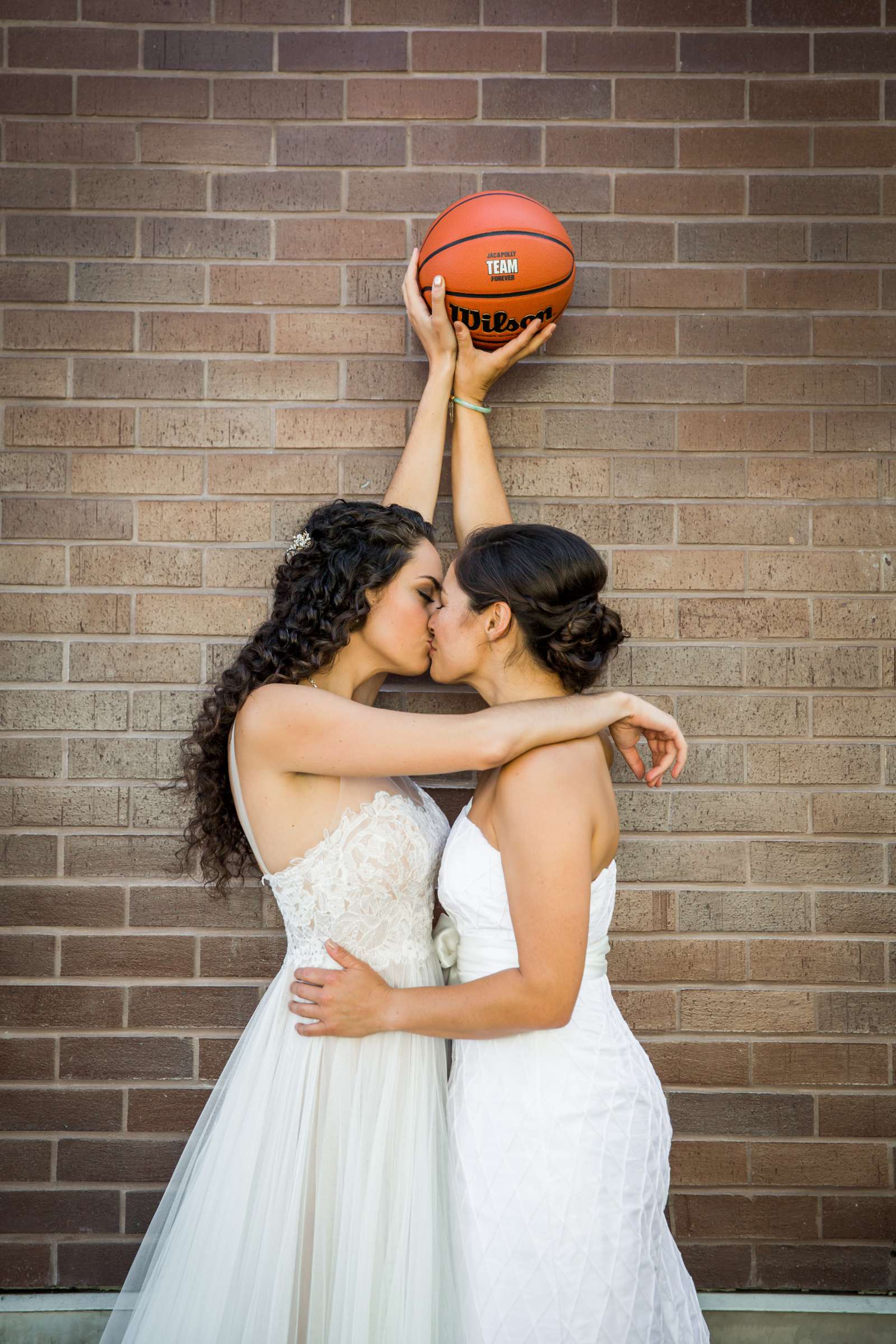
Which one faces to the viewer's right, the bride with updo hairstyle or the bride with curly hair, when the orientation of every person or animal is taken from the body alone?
the bride with curly hair

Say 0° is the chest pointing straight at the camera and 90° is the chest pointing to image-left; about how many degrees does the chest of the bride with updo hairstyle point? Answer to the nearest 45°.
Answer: approximately 90°

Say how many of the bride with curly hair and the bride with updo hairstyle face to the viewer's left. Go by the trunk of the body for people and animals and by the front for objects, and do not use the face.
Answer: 1

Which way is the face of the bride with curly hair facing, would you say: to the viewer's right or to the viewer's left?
to the viewer's right

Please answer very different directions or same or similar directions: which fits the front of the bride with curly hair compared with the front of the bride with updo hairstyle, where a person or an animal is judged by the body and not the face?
very different directions

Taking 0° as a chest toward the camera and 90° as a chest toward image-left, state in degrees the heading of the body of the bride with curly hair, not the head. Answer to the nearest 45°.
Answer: approximately 270°

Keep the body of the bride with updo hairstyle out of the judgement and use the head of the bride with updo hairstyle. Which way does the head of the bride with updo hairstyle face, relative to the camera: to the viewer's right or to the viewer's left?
to the viewer's left
